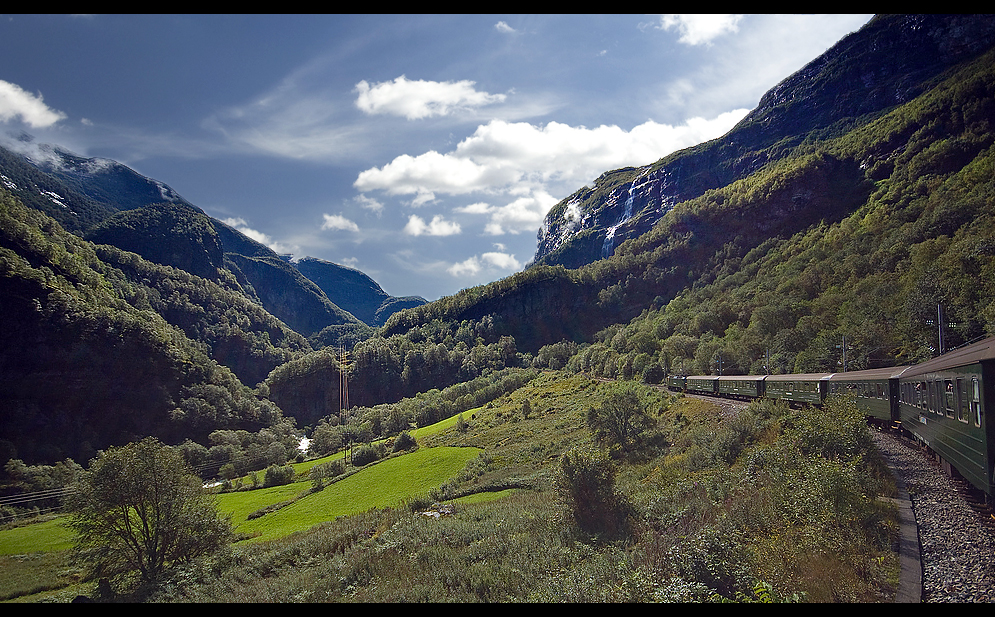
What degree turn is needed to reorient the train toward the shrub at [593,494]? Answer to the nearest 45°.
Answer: approximately 45° to its left

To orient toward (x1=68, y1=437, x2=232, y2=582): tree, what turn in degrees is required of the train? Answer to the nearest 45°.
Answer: approximately 45° to its left

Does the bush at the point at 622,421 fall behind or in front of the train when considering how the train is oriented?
in front

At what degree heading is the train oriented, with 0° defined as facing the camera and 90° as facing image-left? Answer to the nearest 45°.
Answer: approximately 135°
